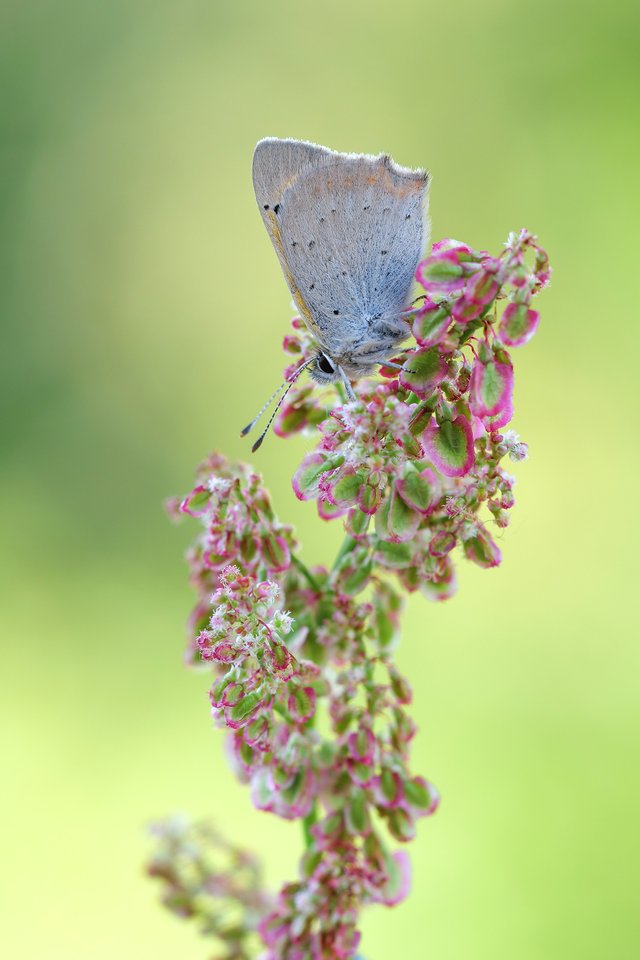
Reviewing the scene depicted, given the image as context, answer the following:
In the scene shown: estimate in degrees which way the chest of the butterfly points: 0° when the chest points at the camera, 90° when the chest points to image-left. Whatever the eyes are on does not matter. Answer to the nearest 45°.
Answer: approximately 90°
